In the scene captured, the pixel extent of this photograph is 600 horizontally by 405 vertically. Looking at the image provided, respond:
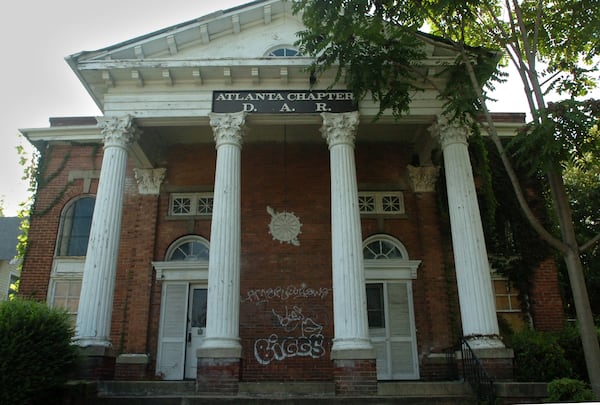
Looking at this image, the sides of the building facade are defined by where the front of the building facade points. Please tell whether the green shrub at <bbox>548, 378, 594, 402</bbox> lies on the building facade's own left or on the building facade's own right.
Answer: on the building facade's own left

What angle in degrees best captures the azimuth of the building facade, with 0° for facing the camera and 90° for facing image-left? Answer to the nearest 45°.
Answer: approximately 0°

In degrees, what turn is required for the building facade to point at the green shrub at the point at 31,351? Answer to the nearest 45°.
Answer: approximately 45° to its right

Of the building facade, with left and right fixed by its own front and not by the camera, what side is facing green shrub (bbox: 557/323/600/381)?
left

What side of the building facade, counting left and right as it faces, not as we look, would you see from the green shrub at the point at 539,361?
left
